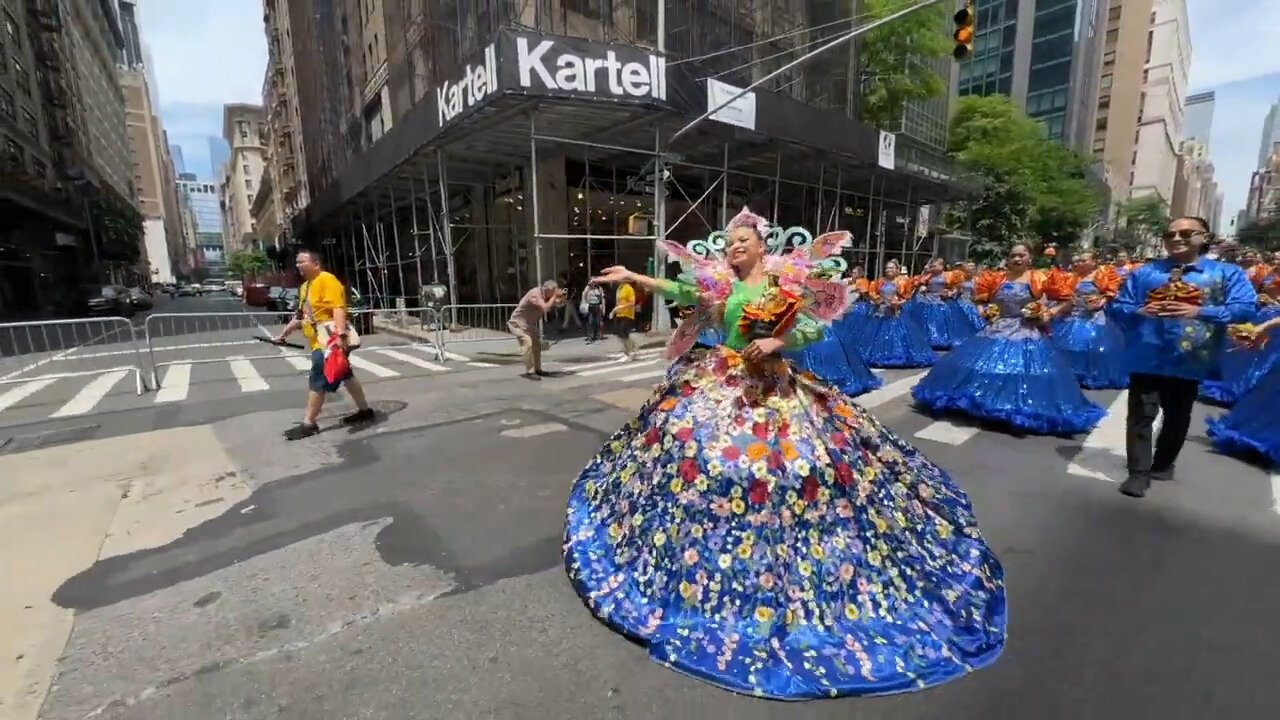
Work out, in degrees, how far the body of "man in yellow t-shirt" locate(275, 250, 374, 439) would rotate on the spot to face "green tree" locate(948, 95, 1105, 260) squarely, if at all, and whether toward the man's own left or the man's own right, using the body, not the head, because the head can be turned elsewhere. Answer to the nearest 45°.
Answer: approximately 180°

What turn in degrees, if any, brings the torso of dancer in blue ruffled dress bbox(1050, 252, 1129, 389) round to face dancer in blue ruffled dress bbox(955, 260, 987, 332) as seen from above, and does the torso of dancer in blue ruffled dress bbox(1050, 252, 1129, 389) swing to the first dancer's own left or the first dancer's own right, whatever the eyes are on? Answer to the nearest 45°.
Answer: approximately 135° to the first dancer's own right

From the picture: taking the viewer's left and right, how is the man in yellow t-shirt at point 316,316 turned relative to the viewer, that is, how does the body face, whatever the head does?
facing to the left of the viewer

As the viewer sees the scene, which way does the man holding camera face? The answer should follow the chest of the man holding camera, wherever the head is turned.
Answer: to the viewer's right
